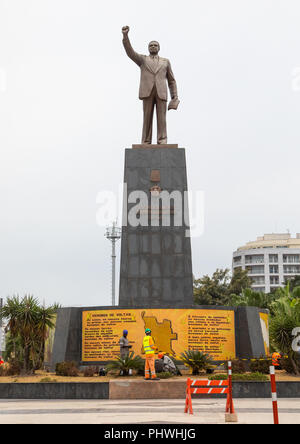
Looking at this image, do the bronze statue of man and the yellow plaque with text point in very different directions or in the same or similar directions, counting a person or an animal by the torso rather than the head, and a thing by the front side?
same or similar directions

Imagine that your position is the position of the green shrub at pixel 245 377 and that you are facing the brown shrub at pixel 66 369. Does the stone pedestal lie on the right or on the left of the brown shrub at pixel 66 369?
right

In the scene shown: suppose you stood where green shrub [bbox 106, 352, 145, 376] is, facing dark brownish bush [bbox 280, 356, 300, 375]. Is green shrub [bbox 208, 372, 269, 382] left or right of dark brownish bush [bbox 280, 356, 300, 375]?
right

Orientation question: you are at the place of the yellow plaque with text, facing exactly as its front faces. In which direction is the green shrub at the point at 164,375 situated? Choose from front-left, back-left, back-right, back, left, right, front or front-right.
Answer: front

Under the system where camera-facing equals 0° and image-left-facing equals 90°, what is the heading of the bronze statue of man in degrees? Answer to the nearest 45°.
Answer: approximately 0°

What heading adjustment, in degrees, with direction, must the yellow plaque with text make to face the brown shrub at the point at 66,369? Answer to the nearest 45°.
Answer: approximately 90° to its right

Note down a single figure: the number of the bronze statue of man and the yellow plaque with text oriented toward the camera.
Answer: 2

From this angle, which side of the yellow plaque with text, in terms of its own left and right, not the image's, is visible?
front

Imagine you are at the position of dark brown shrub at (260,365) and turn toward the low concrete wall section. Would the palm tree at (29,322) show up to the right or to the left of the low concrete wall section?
right
